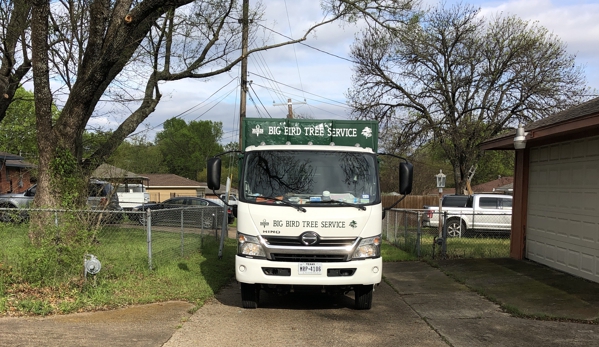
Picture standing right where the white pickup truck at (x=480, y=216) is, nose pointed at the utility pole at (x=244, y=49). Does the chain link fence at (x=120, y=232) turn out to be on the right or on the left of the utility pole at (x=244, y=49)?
left

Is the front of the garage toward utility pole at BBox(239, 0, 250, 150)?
no

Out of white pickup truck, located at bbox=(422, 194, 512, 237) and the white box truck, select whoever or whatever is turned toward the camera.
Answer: the white box truck

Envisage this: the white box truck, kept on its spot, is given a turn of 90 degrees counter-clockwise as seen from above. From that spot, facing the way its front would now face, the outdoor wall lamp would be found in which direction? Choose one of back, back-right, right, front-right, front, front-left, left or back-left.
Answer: front-left

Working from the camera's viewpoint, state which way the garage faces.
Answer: facing the viewer and to the left of the viewer

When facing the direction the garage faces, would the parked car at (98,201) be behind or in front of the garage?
in front

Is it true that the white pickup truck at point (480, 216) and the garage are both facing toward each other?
no

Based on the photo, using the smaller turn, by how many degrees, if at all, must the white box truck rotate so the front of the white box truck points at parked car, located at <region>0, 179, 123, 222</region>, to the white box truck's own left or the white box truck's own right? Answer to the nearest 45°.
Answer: approximately 135° to the white box truck's own right

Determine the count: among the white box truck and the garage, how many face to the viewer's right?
0

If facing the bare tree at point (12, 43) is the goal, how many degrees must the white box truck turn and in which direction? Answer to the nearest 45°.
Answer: approximately 135° to its right

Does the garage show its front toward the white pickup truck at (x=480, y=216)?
no

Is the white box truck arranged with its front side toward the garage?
no

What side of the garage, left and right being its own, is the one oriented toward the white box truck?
front

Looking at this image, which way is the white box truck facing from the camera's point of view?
toward the camera

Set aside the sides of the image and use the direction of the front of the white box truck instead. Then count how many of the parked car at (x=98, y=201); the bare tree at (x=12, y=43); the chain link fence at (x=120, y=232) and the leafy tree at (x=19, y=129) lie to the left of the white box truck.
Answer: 0
